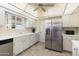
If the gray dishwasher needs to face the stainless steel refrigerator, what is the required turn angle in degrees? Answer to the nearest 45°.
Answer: approximately 90° to its left

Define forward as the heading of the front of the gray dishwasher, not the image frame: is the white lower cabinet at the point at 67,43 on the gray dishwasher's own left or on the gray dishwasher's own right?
on the gray dishwasher's own left

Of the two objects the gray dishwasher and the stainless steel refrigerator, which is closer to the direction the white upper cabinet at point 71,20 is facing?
the gray dishwasher

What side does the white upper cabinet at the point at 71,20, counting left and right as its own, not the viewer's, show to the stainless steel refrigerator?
right

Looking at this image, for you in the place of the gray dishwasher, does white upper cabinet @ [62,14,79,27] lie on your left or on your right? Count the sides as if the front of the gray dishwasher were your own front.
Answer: on your left

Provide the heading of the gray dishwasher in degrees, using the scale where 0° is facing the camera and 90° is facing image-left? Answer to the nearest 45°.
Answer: approximately 315°

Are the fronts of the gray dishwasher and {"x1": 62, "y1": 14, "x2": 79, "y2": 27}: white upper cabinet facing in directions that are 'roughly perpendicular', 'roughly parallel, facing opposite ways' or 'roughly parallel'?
roughly perpendicular
